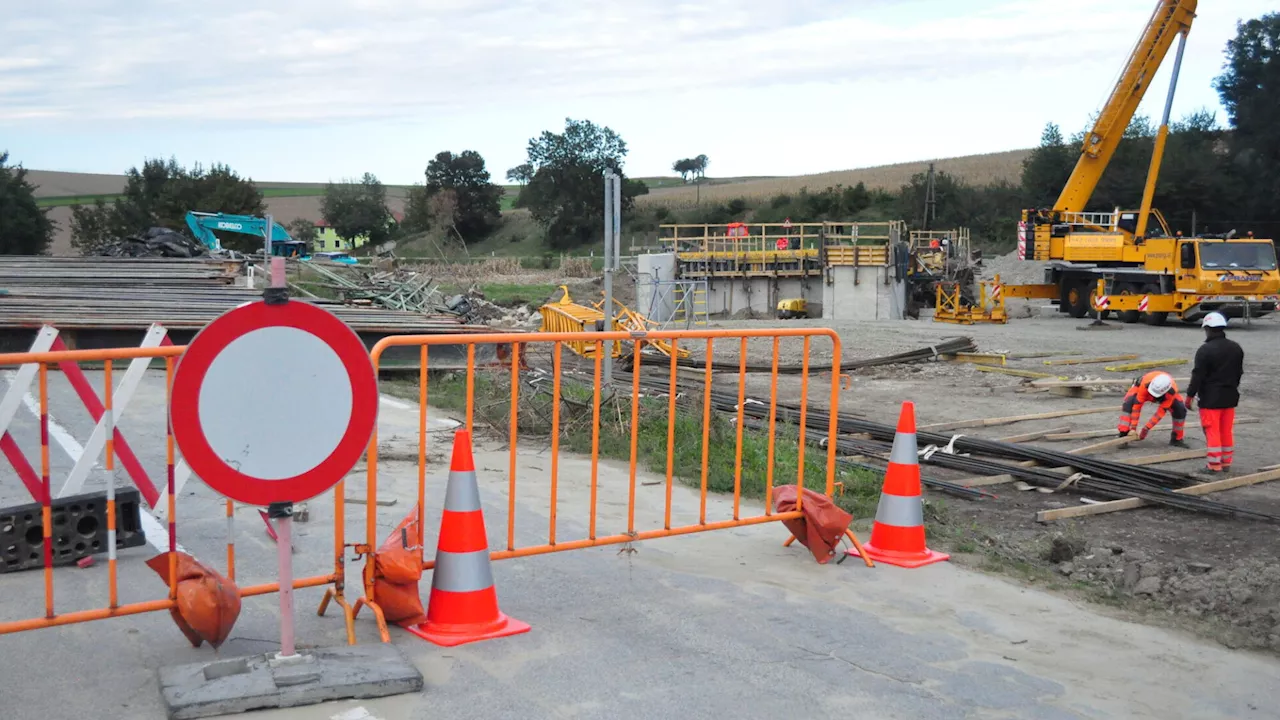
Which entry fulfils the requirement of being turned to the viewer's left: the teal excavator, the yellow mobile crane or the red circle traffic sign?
the teal excavator

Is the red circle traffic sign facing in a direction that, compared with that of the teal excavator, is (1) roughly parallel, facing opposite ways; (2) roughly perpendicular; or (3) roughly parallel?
roughly perpendicular

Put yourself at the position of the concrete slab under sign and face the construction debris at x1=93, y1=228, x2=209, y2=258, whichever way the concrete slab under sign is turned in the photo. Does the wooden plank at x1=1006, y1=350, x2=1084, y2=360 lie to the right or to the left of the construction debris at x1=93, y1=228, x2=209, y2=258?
right

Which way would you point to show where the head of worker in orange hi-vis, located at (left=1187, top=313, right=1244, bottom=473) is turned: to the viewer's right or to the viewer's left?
to the viewer's left

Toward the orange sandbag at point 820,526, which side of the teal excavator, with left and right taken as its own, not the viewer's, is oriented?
left

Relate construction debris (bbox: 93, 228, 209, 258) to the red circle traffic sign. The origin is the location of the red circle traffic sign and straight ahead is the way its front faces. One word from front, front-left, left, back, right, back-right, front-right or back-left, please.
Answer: back

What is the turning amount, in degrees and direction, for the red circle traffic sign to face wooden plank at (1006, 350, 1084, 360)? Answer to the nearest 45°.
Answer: approximately 135° to its left

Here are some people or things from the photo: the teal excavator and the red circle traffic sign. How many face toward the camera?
1

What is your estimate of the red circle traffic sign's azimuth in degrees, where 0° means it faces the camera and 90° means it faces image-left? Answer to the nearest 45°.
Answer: approximately 0°

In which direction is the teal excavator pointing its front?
to the viewer's left

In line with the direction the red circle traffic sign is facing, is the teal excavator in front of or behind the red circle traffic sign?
behind

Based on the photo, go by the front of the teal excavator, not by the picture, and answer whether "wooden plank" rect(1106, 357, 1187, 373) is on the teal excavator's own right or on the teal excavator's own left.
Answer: on the teal excavator's own left
